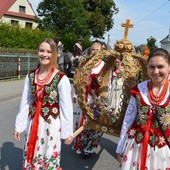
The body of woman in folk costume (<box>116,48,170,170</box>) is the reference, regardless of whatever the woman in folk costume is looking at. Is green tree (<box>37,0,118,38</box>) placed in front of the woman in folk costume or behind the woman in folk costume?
behind

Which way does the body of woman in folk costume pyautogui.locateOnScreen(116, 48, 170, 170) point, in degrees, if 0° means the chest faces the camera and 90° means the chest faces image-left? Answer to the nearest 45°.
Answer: approximately 0°

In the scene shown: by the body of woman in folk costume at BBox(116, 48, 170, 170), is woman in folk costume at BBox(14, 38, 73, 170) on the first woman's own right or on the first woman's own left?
on the first woman's own right

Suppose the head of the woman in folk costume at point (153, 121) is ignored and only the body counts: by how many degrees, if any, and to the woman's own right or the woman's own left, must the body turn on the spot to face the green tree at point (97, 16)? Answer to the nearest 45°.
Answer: approximately 180°

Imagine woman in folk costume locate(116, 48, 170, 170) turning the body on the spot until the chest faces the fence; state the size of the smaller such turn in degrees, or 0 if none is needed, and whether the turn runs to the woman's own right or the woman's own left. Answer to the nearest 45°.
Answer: approximately 135° to the woman's own right
